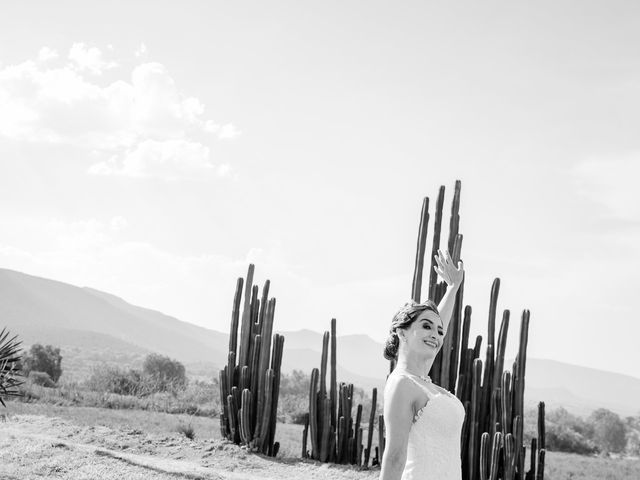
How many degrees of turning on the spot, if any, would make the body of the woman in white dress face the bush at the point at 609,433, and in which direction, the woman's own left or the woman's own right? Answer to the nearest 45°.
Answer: approximately 135° to the woman's own left

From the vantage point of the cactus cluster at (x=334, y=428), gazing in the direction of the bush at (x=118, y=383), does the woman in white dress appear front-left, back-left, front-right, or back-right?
back-left
